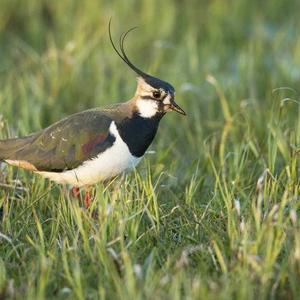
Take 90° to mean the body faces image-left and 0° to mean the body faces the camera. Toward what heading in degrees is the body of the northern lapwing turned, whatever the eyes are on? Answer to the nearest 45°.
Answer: approximately 270°
